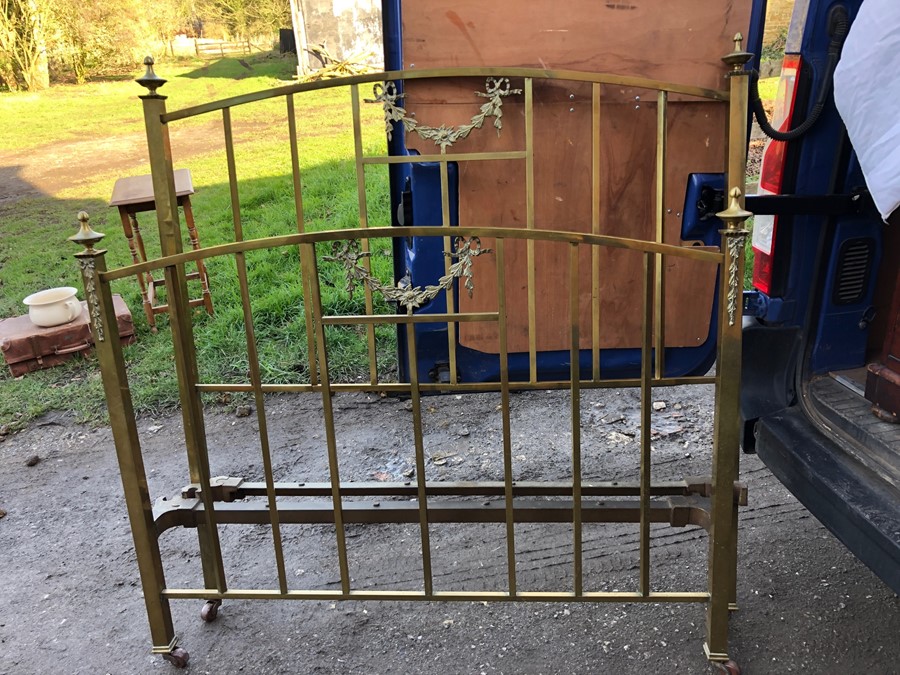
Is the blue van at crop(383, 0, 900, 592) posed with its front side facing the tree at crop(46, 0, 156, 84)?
no

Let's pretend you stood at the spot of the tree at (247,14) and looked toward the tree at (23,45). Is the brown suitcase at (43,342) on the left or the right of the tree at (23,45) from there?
left

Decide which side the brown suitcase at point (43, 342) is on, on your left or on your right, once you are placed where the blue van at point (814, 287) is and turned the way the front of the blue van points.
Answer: on your left

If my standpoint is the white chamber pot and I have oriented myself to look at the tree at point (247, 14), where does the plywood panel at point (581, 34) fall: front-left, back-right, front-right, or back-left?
back-right

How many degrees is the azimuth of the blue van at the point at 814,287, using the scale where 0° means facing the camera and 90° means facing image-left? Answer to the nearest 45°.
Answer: approximately 225°

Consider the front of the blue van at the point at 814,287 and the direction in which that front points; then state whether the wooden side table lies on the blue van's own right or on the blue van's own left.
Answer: on the blue van's own left

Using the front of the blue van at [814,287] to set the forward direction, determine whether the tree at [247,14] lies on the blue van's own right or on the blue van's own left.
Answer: on the blue van's own left

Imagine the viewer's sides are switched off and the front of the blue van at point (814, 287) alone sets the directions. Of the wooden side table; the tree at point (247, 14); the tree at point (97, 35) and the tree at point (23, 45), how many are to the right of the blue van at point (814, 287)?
0

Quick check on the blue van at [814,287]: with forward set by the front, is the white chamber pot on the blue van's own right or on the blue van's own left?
on the blue van's own left

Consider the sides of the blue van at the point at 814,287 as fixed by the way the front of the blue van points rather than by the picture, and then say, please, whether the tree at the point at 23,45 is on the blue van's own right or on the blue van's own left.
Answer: on the blue van's own left

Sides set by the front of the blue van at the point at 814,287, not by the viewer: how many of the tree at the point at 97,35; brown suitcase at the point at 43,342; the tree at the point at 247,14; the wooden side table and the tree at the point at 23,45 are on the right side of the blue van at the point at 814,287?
0

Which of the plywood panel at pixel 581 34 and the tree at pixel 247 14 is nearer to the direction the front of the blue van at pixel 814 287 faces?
the tree
